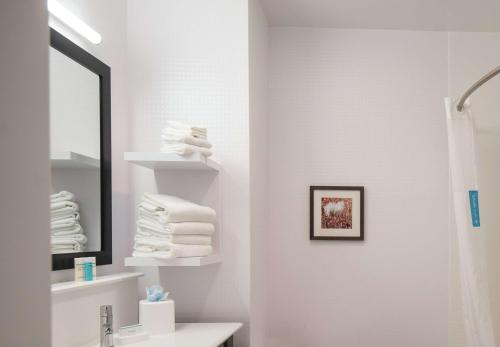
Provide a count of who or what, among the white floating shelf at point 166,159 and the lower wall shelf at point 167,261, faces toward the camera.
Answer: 2

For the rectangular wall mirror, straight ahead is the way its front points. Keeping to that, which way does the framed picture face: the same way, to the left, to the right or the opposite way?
to the right

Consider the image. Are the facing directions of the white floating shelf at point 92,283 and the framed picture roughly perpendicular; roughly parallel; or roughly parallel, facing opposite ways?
roughly perpendicular

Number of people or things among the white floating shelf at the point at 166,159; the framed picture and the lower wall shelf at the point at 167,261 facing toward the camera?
3

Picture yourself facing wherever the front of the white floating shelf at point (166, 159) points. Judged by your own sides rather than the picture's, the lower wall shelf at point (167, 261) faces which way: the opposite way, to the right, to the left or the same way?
the same way

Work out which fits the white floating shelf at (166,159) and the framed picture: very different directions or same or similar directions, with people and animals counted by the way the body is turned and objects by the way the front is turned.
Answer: same or similar directions

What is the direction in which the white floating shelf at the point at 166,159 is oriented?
toward the camera

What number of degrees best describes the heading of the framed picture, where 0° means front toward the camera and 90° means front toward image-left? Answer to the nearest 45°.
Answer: approximately 0°

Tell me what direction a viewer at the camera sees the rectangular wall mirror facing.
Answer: facing the viewer and to the right of the viewer

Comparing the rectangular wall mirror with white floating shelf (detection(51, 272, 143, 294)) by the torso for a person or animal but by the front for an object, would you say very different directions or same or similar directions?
same or similar directions

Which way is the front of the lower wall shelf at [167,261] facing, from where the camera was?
facing the viewer
